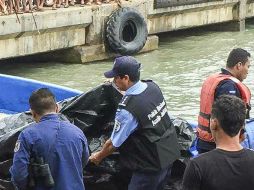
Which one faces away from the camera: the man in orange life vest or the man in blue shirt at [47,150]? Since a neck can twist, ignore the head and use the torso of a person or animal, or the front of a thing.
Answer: the man in blue shirt

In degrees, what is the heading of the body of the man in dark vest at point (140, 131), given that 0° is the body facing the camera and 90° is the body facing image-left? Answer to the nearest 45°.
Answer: approximately 135°

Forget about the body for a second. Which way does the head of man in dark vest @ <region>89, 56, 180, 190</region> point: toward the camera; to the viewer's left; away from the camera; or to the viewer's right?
to the viewer's left

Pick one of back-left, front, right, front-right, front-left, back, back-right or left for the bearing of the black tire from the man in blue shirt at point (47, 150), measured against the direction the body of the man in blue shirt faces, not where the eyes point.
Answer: front

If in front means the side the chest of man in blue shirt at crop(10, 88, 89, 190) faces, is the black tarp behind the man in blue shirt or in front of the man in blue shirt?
in front

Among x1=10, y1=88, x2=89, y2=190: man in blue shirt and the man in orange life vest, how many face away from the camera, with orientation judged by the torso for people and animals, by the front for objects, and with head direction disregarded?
1

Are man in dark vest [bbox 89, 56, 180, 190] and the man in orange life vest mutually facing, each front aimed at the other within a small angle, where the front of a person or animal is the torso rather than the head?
no

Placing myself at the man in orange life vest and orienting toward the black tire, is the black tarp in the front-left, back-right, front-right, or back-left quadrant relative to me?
front-left

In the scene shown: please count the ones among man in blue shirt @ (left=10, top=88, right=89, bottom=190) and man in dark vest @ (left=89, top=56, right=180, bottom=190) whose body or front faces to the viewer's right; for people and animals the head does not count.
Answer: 0

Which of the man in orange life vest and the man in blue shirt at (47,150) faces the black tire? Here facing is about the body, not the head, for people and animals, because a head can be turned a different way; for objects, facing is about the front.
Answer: the man in blue shirt

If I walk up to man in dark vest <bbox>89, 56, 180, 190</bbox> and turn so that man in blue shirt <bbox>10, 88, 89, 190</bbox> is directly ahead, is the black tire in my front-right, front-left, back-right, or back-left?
back-right

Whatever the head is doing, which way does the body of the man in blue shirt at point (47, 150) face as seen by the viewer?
away from the camera
